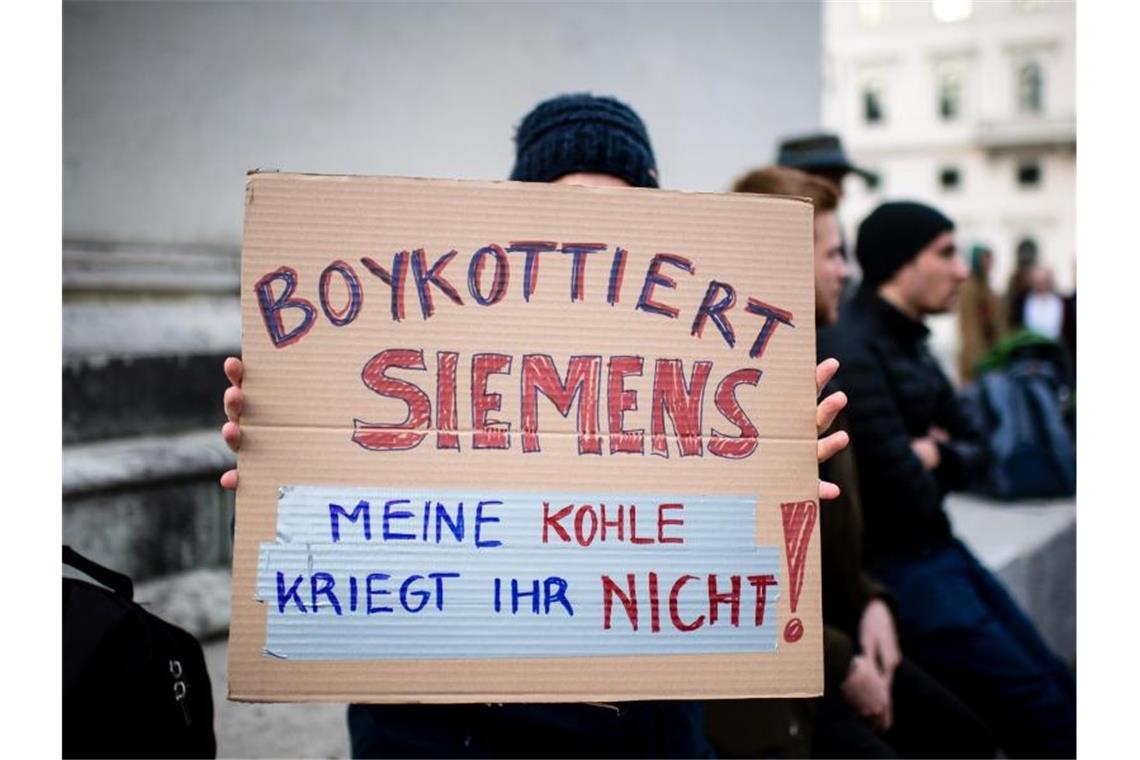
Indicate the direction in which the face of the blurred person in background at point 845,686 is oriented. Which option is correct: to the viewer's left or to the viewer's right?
to the viewer's right

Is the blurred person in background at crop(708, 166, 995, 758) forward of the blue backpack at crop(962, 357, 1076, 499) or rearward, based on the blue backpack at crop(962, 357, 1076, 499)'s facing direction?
forward

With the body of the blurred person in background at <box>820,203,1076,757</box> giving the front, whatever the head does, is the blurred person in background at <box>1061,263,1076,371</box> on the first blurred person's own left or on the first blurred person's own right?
on the first blurred person's own left

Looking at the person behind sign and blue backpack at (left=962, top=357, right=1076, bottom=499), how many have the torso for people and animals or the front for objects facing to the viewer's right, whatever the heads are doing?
0

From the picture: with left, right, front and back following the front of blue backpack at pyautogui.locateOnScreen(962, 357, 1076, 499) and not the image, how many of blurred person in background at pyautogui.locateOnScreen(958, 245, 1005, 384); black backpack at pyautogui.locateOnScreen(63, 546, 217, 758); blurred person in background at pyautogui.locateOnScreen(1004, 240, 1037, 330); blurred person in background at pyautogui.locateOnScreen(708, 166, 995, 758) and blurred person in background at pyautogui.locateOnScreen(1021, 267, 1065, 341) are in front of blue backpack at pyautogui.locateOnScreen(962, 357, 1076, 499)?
2

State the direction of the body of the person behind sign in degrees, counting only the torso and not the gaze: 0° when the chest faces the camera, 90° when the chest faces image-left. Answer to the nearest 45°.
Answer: approximately 0°

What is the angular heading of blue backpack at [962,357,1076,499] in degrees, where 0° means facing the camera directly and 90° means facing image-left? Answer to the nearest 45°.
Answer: approximately 0°
